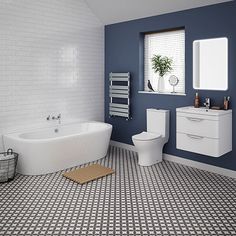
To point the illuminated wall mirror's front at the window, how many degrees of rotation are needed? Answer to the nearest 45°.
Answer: approximately 90° to its right

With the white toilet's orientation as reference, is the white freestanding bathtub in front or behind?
in front

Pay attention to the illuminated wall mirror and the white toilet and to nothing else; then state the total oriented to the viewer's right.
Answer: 0

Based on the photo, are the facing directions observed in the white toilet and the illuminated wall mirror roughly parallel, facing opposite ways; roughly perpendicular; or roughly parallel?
roughly parallel

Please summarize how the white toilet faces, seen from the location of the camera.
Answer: facing the viewer and to the left of the viewer

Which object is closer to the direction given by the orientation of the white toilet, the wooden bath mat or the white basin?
the wooden bath mat
